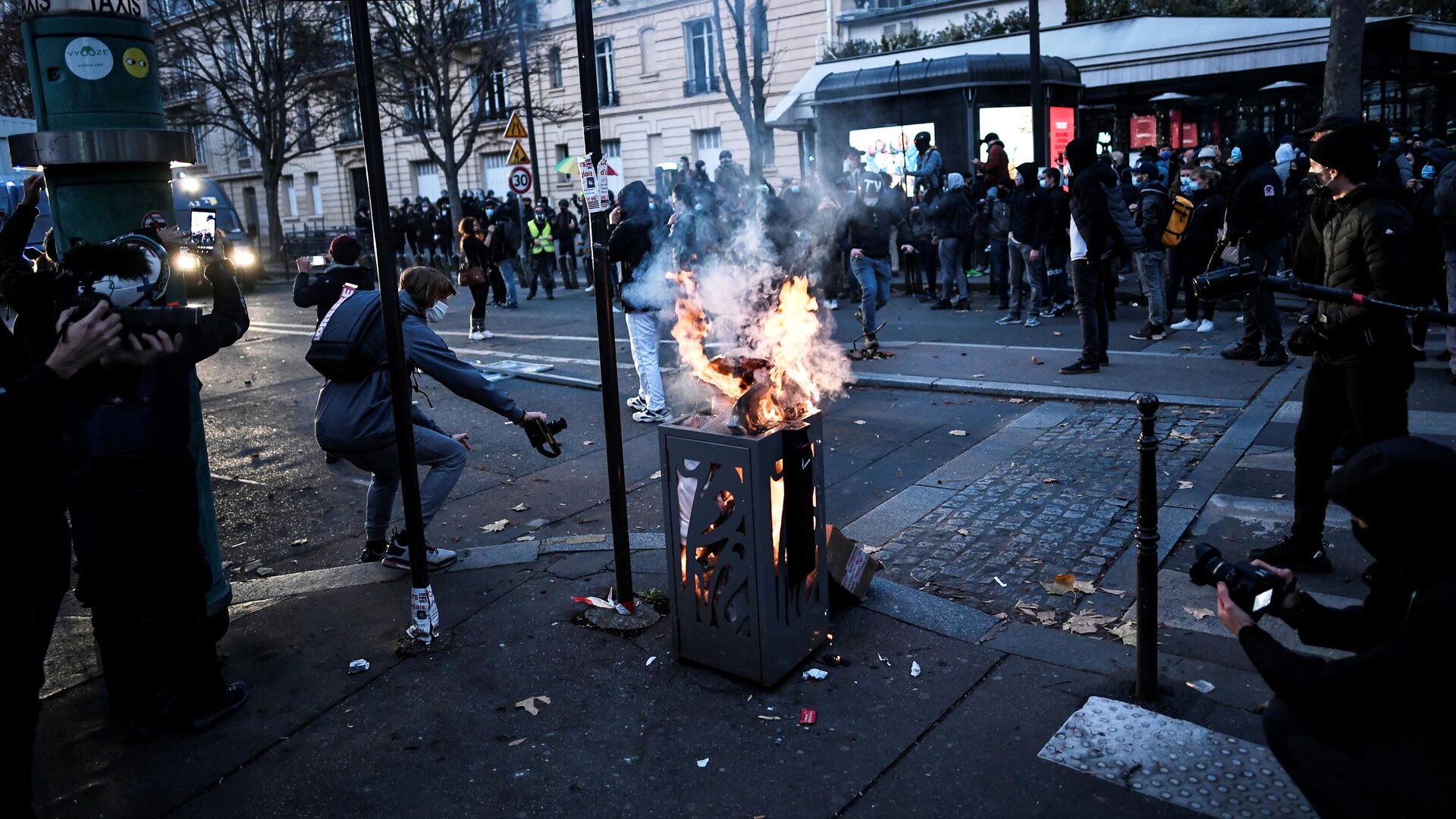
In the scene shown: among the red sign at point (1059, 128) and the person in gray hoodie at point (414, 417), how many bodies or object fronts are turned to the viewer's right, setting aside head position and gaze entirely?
1

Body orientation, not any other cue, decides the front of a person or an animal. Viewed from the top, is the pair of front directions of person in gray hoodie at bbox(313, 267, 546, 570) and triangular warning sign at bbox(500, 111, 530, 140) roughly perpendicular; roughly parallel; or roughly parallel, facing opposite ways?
roughly perpendicular

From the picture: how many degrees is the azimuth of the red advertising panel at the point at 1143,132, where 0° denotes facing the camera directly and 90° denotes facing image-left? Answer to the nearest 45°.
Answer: approximately 0°

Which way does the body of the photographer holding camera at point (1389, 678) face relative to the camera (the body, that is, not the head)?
to the viewer's left

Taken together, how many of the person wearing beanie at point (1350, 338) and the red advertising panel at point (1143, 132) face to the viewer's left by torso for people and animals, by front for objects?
1

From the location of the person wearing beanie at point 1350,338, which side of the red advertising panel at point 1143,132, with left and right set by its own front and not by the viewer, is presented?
front

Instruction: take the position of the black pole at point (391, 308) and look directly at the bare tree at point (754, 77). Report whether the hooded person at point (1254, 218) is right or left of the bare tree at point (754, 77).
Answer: right

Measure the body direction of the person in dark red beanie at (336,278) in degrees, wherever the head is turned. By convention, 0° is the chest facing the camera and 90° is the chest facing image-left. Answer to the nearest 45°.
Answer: approximately 135°

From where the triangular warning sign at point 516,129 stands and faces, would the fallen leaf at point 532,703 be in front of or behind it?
in front

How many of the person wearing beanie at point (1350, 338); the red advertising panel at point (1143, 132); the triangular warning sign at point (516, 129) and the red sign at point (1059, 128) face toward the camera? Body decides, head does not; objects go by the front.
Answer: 3

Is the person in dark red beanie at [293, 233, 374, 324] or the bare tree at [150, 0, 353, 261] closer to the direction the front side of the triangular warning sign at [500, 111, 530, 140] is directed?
the person in dark red beanie

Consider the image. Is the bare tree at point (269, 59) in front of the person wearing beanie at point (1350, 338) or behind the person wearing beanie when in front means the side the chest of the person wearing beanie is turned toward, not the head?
in front

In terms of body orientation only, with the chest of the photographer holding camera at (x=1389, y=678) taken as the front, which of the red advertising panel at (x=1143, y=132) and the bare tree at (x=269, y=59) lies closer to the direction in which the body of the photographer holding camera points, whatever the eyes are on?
the bare tree

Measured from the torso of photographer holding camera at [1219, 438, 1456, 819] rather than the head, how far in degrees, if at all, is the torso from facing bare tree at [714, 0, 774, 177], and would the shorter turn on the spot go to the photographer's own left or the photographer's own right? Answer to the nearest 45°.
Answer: approximately 45° to the photographer's own right

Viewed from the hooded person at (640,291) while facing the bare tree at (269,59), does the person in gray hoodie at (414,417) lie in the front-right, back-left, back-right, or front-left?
back-left

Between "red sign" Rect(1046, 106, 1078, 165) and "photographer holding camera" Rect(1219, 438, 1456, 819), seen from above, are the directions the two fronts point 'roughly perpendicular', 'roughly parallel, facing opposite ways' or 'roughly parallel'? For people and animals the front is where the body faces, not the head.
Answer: roughly perpendicular

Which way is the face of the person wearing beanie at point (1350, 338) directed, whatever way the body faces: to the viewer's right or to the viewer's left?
to the viewer's left

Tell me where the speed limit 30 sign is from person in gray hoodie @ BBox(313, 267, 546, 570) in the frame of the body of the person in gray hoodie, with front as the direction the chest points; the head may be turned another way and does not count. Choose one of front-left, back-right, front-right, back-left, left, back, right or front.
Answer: left

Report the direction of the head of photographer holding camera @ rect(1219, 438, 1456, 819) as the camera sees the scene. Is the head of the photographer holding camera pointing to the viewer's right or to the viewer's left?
to the viewer's left
